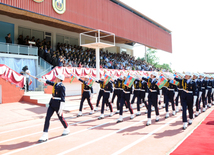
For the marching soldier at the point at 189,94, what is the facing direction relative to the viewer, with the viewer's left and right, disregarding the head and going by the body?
facing the viewer and to the left of the viewer
